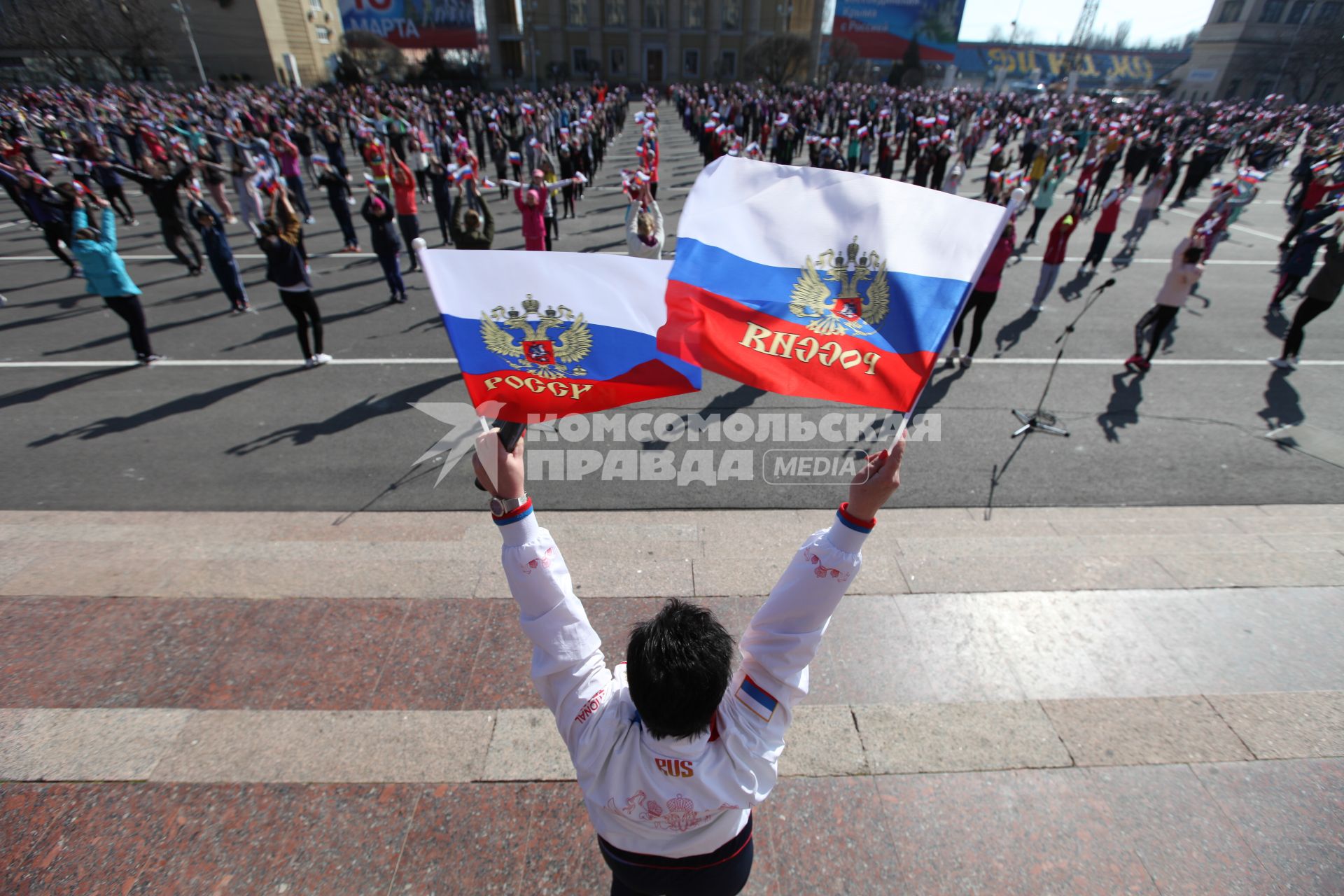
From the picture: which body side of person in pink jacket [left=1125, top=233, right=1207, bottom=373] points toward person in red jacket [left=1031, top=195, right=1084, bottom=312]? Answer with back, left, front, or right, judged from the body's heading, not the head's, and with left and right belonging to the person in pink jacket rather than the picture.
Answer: right

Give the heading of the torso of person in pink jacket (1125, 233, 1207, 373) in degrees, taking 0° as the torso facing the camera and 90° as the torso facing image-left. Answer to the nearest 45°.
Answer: approximately 45°

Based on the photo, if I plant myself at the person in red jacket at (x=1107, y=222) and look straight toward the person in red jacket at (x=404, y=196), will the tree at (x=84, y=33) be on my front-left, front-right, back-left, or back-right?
front-right

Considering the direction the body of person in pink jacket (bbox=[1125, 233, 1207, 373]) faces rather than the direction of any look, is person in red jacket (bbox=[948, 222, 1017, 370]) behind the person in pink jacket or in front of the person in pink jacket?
in front

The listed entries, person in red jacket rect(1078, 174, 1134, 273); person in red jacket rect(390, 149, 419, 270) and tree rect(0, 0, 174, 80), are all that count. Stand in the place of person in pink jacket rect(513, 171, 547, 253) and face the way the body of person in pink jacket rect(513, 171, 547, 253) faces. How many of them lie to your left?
1

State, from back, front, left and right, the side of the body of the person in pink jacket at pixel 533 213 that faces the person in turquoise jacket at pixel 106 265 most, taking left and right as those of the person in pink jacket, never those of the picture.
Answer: right

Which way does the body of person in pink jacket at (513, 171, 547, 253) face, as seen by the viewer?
toward the camera

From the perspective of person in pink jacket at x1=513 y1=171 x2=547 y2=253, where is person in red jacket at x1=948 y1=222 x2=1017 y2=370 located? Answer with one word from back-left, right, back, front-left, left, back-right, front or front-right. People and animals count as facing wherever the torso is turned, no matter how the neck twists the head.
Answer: front-left

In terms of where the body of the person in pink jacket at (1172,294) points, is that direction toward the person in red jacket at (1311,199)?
no

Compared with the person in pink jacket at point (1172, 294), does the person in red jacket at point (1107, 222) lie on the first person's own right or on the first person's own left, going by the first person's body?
on the first person's own right

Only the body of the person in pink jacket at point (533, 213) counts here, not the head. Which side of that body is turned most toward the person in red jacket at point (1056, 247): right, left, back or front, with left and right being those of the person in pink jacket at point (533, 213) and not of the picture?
left

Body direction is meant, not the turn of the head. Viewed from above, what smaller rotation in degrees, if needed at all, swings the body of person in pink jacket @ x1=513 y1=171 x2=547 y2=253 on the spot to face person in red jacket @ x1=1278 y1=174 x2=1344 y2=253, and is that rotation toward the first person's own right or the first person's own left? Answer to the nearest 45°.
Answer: approximately 90° to the first person's own left

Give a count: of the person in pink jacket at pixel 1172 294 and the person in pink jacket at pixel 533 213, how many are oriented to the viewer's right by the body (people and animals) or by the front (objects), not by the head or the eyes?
0

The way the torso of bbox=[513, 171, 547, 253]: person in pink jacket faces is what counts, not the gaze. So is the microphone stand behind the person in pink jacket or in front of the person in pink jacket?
in front

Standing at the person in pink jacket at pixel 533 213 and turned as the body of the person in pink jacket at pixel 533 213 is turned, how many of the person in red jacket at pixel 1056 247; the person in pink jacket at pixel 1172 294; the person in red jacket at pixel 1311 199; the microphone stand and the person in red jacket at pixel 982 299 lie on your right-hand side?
0

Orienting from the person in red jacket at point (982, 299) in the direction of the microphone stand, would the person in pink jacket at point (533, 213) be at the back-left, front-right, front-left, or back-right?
back-right
